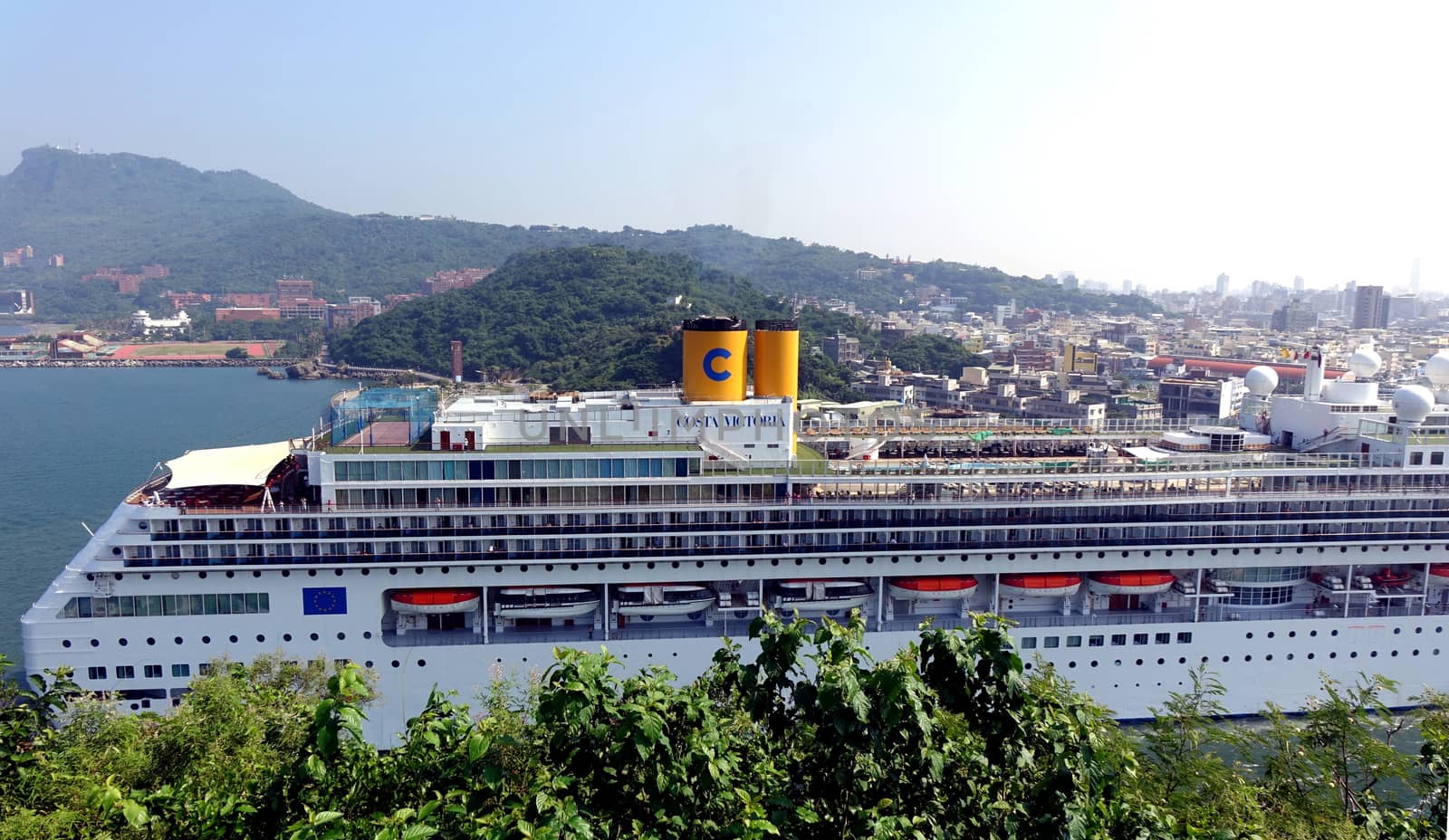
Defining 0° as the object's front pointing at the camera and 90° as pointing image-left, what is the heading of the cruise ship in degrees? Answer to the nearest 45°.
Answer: approximately 270°
